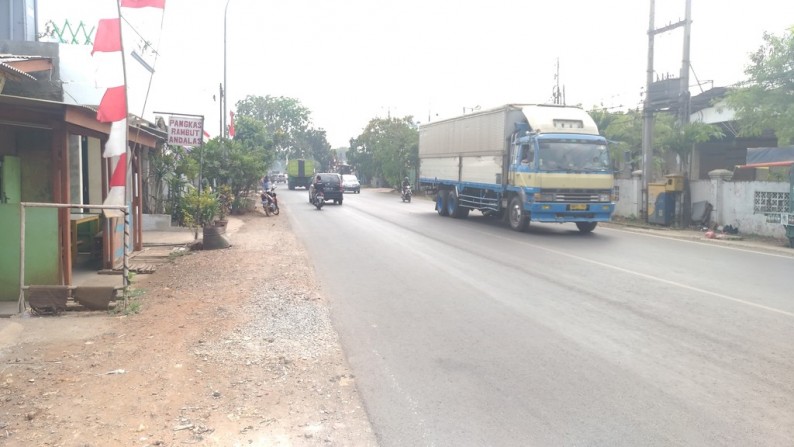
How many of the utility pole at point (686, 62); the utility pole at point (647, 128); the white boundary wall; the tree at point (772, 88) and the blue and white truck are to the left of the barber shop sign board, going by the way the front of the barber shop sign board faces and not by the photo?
5

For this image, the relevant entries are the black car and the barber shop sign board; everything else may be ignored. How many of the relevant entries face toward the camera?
1

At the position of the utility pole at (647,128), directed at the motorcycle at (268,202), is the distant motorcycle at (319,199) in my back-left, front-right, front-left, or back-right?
front-right

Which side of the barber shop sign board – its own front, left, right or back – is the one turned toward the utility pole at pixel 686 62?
left

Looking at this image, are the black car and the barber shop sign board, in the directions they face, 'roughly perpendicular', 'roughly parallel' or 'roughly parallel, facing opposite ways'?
roughly parallel, facing opposite ways

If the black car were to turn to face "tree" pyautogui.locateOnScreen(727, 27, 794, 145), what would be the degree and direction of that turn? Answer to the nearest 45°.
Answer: approximately 135° to its right

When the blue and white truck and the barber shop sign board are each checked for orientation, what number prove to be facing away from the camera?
0

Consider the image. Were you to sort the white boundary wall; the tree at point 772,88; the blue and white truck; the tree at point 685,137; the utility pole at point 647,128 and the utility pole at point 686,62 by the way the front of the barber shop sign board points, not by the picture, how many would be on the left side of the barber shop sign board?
6

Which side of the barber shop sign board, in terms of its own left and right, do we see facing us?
front

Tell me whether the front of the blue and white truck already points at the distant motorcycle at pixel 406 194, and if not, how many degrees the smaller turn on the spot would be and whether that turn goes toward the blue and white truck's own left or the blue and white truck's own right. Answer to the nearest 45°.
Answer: approximately 135° to the blue and white truck's own left

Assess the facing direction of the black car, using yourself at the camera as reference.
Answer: facing away from the viewer

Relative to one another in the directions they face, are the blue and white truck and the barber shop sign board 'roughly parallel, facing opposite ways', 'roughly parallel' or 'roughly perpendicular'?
roughly parallel

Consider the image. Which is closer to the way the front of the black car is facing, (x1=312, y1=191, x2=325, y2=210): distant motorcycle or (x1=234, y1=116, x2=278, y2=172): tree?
the tree

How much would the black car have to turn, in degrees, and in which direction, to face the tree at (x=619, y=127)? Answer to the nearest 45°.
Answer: approximately 90° to its right

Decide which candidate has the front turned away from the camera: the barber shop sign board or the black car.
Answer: the black car

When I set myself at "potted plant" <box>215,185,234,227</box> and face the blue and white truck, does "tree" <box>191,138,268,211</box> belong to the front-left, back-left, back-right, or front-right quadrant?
back-left

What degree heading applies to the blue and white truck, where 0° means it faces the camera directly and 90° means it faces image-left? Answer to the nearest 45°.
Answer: approximately 315°

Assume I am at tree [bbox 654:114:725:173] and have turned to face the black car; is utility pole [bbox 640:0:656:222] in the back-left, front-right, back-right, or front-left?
front-left
